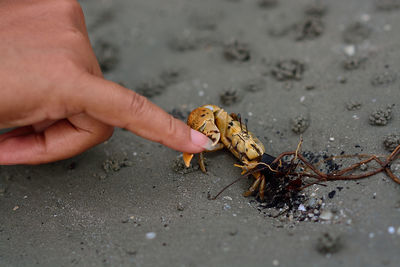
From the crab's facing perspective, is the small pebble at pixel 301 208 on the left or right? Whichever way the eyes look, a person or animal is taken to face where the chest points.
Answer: on its left

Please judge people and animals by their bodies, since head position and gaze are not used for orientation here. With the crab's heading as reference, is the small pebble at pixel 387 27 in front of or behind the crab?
behind

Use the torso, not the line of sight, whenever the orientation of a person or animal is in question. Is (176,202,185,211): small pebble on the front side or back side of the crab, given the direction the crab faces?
on the front side

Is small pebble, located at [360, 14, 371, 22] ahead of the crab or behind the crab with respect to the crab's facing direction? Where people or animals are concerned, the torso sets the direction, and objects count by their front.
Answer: behind

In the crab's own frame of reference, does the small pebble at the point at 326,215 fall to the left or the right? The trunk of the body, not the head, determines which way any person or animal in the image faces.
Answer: on its left

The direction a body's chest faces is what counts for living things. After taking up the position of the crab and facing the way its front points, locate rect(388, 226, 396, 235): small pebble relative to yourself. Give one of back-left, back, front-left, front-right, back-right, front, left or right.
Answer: left
